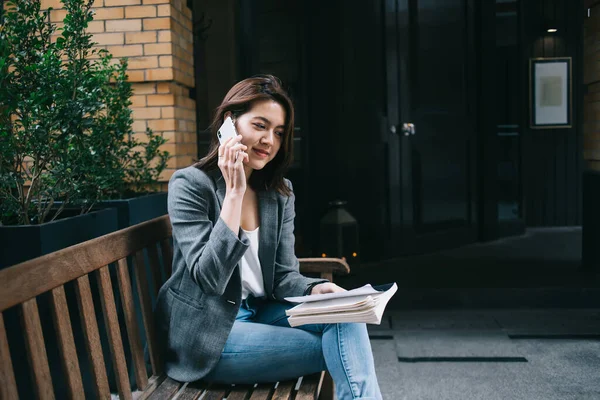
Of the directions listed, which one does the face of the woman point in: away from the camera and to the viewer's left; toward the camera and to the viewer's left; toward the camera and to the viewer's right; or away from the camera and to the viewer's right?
toward the camera and to the viewer's right

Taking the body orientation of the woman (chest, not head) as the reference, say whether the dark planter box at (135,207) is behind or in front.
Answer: behind

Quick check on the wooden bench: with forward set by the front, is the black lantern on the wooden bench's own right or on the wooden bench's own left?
on the wooden bench's own left

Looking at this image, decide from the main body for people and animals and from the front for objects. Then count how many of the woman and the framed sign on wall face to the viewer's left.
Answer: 0

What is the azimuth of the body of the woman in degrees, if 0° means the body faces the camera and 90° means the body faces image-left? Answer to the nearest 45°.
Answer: approximately 315°

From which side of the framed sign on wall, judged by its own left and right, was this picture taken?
front

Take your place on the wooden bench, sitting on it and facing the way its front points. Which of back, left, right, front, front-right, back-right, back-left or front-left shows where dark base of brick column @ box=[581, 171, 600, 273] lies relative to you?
left

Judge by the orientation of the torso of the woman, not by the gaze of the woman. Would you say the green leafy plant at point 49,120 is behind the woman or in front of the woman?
behind

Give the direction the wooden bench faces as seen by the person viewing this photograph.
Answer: facing the viewer and to the right of the viewer

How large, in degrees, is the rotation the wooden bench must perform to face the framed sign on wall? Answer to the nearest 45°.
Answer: approximately 90° to its left
